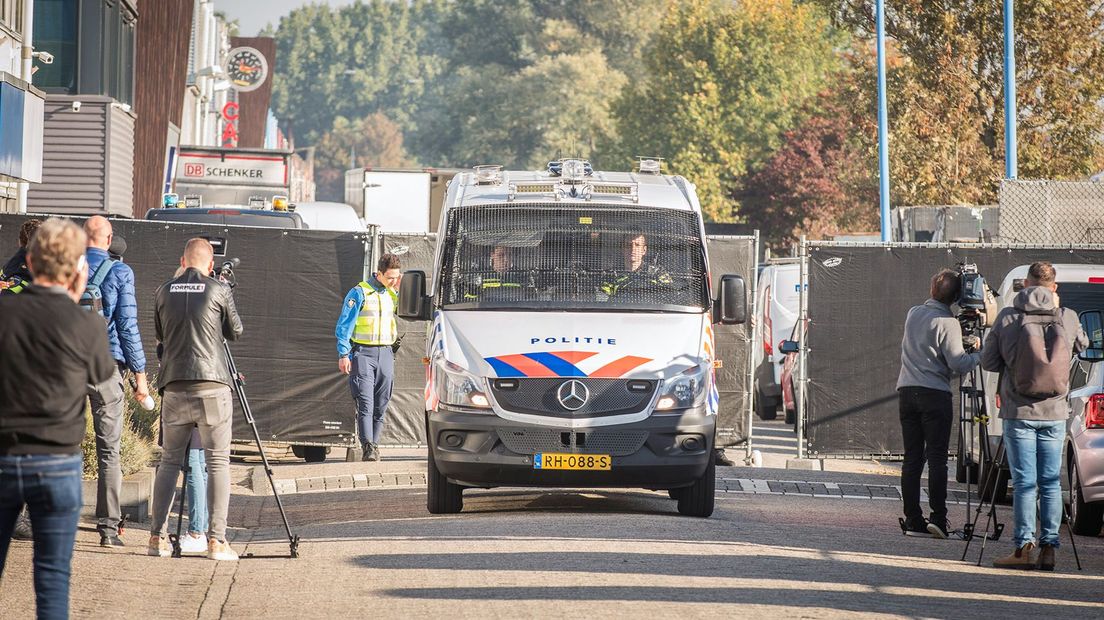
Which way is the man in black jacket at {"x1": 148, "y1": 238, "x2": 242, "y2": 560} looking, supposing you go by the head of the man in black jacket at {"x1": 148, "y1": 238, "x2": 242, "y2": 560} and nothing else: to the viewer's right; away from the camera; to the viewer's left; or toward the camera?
away from the camera

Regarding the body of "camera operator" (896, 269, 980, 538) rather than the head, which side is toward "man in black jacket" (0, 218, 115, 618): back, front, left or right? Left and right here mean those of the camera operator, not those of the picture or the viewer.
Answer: back

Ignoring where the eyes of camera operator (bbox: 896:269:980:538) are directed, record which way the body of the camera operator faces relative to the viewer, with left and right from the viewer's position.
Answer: facing away from the viewer and to the right of the viewer

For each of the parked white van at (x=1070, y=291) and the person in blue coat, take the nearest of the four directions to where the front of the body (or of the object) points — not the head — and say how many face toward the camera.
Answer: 0

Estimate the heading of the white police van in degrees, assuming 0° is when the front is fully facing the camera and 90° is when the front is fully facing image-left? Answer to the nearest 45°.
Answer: approximately 0°

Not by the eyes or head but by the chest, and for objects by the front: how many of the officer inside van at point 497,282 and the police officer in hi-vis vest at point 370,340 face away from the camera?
0

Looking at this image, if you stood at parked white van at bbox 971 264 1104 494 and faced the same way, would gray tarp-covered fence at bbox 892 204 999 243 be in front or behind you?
in front

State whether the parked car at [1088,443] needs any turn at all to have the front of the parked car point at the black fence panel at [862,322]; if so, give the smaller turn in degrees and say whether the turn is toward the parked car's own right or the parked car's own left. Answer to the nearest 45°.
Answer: approximately 45° to the parked car's own left

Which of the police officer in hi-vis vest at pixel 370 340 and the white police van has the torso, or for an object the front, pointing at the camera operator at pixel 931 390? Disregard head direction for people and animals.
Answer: the police officer in hi-vis vest

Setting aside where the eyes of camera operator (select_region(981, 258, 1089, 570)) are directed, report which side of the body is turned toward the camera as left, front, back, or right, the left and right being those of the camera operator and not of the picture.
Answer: back
